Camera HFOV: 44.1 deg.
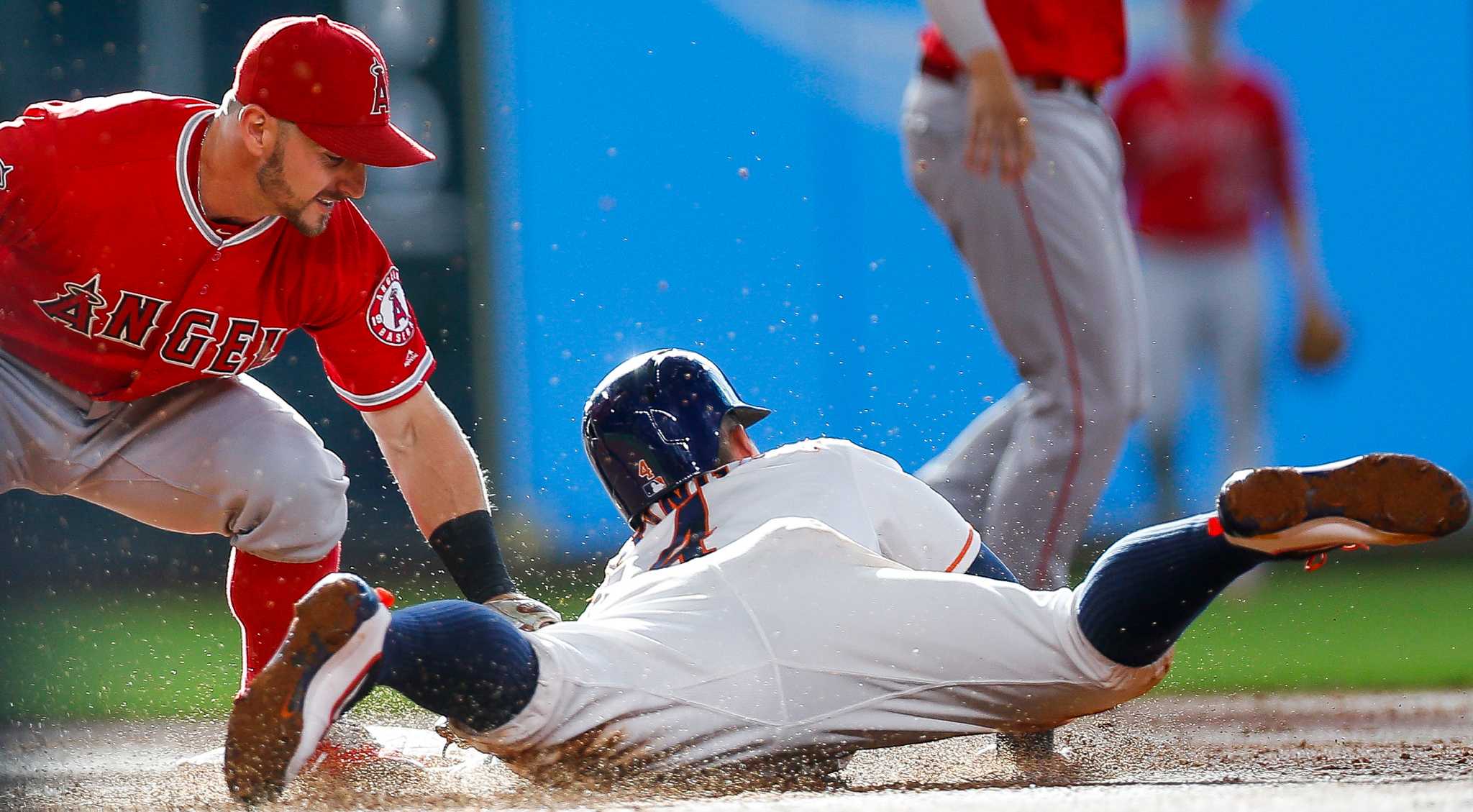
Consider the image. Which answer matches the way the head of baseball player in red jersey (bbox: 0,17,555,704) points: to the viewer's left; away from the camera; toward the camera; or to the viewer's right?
to the viewer's right

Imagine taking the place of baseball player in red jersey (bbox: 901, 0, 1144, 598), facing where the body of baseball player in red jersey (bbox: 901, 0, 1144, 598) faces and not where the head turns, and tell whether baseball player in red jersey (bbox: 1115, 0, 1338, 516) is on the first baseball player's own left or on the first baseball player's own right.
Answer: on the first baseball player's own left

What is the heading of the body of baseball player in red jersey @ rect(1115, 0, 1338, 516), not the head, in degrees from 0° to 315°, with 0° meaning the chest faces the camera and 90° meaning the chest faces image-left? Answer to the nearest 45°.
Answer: approximately 0°
